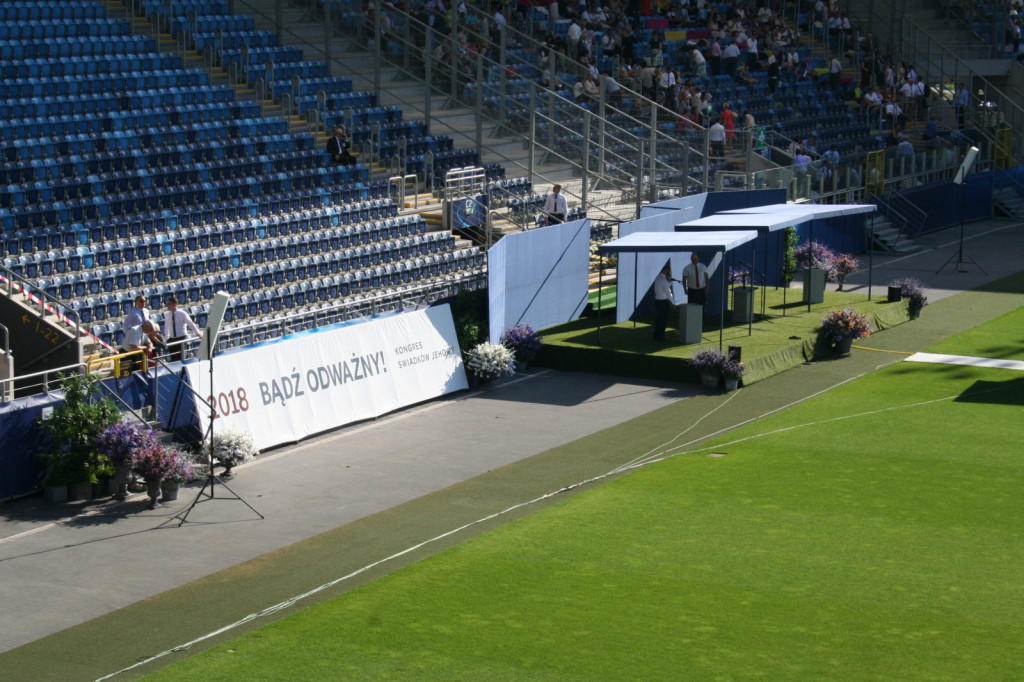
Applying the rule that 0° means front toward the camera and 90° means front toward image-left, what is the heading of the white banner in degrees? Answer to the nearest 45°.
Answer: approximately 315°

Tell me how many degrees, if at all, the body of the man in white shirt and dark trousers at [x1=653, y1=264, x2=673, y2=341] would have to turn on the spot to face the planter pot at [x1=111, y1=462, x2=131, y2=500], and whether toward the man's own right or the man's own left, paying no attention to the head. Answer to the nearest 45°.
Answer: approximately 135° to the man's own right

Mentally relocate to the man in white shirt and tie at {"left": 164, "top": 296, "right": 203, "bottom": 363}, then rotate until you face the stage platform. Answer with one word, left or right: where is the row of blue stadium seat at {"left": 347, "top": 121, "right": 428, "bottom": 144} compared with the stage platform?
left

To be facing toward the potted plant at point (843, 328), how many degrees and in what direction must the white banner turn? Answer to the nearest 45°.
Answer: approximately 45° to its left
